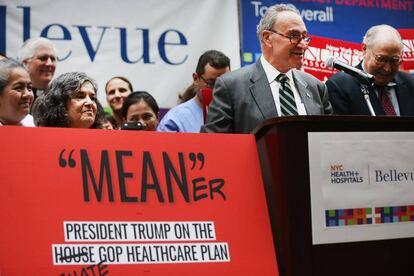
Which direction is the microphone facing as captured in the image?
to the viewer's left

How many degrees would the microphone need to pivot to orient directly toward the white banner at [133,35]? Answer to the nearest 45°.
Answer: approximately 45° to its right

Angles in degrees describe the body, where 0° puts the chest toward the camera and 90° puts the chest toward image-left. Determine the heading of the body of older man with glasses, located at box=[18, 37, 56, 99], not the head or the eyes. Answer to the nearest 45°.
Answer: approximately 315°

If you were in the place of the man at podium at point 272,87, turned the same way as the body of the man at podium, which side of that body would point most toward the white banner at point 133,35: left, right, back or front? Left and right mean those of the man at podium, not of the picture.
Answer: back

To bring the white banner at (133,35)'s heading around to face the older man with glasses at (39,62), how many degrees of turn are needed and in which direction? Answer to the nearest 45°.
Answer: approximately 45° to its right

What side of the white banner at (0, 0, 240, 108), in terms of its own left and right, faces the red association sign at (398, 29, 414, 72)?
left

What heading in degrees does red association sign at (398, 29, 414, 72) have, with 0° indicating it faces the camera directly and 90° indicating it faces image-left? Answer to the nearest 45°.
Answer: approximately 0°
